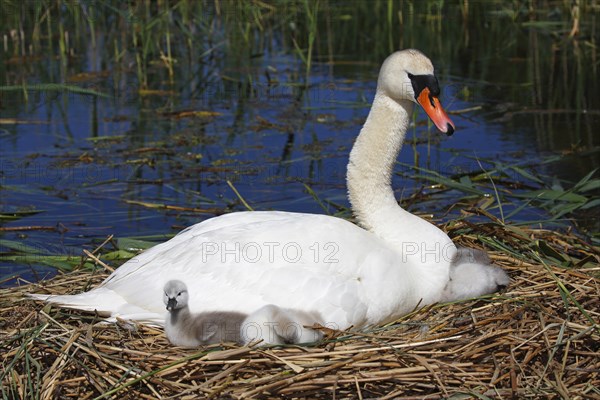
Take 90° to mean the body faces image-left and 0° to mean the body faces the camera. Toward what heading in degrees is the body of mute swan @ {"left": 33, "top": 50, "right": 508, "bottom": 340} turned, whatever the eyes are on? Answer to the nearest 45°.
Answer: approximately 270°

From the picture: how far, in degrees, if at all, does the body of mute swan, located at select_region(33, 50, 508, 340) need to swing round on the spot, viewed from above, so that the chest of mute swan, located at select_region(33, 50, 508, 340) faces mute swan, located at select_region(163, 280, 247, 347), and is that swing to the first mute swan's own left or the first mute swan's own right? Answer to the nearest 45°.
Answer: approximately 135° to the first mute swan's own right

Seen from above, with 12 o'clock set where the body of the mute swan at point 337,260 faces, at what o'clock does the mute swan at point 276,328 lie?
the mute swan at point 276,328 is roughly at 4 o'clock from the mute swan at point 337,260.
